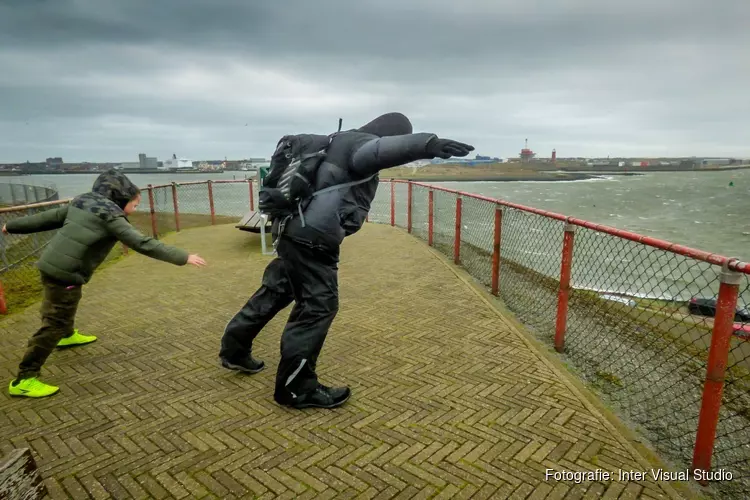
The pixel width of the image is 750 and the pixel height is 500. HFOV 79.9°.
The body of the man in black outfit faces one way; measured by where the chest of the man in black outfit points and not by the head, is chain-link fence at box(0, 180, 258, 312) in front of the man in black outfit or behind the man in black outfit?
behind

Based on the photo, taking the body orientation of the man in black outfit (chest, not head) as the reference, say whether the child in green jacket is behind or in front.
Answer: behind

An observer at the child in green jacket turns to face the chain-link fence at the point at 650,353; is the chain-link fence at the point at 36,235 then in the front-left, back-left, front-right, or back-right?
back-left

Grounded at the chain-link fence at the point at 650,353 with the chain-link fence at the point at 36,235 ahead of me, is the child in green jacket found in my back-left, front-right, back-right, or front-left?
front-left

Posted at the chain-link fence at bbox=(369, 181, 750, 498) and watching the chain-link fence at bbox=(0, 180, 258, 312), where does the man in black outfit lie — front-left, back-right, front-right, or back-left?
front-left

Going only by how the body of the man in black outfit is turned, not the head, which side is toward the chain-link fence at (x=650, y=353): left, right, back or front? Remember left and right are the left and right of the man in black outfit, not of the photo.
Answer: front

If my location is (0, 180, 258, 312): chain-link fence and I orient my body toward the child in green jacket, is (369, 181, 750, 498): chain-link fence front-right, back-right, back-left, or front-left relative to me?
front-left

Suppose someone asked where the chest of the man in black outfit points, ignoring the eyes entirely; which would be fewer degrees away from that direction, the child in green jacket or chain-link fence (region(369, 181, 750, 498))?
the chain-link fence

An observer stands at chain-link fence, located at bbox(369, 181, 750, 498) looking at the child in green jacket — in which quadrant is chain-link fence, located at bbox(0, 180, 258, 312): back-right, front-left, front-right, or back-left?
front-right

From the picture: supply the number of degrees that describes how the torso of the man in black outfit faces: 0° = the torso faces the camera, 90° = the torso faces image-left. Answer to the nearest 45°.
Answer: approximately 270°

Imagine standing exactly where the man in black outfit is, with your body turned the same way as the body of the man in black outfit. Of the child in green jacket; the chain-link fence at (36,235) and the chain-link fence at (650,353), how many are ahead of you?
1
